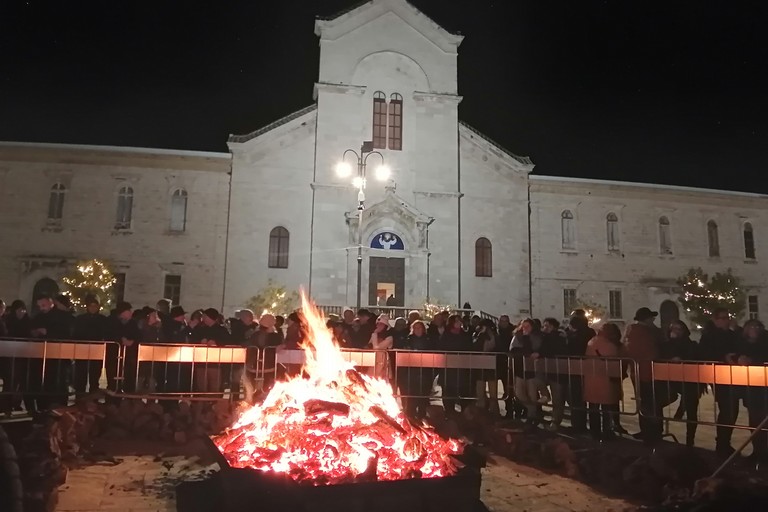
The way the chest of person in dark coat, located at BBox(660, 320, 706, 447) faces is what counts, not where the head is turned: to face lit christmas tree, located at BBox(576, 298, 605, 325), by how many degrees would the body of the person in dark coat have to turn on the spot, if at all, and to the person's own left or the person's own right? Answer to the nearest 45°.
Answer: approximately 135° to the person's own right

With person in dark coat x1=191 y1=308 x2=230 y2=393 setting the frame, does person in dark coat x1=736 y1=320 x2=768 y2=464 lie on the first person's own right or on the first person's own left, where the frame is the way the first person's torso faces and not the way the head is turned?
on the first person's own left

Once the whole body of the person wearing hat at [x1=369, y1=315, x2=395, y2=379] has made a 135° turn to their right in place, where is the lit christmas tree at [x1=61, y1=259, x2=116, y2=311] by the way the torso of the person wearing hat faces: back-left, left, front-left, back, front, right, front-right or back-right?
front

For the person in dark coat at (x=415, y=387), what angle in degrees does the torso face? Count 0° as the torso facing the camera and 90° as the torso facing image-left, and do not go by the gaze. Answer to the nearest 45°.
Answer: approximately 0°

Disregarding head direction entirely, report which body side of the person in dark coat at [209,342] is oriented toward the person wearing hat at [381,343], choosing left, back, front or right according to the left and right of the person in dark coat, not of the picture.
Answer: left

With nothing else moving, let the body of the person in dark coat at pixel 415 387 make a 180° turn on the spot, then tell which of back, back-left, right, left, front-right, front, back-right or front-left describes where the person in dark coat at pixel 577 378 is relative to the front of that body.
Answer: right

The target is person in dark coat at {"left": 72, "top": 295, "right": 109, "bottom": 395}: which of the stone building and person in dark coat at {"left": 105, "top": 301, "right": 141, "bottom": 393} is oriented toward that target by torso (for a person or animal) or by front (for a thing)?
the stone building

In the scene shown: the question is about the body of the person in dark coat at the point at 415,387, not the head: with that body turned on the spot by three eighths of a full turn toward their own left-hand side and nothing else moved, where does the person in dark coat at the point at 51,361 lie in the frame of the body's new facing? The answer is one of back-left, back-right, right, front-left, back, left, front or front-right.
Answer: back-left

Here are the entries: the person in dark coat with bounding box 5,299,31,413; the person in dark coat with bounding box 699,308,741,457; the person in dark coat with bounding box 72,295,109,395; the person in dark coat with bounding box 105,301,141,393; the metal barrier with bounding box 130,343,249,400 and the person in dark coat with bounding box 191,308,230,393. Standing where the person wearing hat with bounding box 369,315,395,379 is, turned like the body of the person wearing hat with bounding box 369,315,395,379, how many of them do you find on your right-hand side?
5

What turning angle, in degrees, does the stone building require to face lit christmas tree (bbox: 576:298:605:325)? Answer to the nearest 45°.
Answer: approximately 90° to its left

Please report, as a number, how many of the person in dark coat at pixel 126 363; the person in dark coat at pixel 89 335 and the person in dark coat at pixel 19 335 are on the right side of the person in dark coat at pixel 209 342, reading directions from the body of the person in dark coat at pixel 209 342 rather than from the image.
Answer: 3
